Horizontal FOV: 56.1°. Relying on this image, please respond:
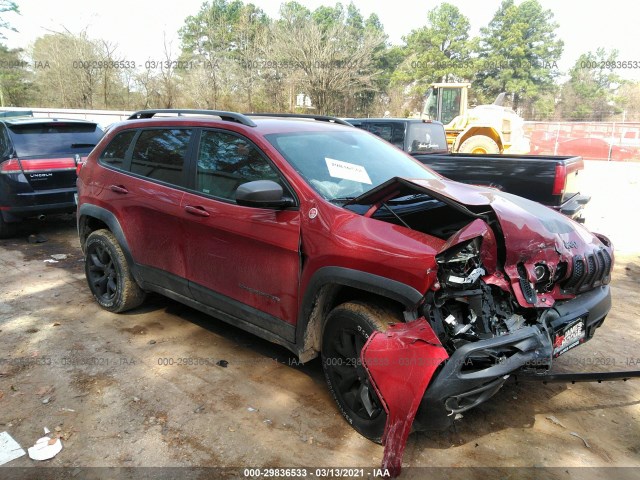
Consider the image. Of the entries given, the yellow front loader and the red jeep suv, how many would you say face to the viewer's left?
1

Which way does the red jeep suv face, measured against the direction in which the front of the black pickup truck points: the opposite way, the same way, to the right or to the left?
the opposite way

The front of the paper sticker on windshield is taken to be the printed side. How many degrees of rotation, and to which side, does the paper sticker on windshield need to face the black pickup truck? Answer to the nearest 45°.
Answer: approximately 90° to its left

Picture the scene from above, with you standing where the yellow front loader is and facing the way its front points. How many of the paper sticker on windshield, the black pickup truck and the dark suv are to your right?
0

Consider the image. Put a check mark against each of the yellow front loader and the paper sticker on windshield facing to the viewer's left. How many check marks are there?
1

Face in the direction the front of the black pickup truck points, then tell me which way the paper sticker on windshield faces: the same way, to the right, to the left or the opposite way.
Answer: the opposite way

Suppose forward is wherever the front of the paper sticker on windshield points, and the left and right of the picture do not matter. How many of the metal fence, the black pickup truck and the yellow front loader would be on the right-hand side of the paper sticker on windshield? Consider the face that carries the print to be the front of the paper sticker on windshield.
0

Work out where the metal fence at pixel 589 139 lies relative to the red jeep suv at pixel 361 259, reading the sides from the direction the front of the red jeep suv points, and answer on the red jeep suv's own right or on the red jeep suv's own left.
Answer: on the red jeep suv's own left

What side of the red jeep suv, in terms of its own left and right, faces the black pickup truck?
left

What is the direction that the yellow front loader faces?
to the viewer's left

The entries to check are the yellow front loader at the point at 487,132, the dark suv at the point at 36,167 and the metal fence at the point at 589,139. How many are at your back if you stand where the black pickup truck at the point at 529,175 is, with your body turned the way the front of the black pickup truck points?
0

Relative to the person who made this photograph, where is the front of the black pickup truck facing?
facing away from the viewer and to the left of the viewer

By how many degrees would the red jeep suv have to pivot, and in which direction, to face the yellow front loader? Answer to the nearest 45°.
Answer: approximately 135° to its left

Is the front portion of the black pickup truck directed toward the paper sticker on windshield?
no

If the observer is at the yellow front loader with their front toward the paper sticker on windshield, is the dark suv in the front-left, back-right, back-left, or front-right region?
front-right

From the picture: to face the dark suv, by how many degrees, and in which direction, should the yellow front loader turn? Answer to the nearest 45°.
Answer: approximately 45° to its left

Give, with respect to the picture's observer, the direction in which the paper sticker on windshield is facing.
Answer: facing the viewer and to the right of the viewer

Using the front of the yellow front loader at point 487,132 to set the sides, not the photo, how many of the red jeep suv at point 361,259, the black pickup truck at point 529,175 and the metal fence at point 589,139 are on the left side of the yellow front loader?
2
